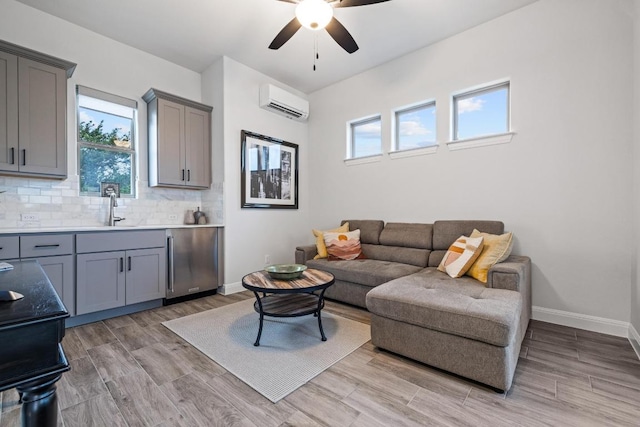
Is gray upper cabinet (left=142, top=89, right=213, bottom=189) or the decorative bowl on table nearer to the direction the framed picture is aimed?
the decorative bowl on table

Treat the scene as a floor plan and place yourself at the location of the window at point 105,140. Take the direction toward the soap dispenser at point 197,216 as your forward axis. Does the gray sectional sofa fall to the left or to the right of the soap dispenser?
right

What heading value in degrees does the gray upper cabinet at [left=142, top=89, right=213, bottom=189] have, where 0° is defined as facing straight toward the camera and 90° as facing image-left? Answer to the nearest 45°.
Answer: approximately 315°

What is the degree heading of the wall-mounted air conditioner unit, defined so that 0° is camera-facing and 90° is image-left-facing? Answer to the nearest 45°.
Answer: approximately 315°

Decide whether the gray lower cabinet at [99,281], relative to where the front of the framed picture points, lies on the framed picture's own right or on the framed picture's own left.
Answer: on the framed picture's own right

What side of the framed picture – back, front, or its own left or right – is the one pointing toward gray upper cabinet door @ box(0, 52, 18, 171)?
right

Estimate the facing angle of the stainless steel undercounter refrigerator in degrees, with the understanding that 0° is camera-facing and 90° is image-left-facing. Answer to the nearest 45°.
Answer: approximately 315°
